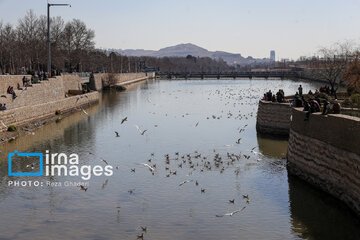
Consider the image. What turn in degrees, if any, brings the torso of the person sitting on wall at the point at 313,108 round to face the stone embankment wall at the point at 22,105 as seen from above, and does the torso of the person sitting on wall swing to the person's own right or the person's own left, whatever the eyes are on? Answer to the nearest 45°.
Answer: approximately 45° to the person's own right

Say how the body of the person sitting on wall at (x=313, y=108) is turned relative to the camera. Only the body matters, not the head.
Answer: to the viewer's left

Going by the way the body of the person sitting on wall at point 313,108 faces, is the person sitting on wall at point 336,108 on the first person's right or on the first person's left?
on the first person's left

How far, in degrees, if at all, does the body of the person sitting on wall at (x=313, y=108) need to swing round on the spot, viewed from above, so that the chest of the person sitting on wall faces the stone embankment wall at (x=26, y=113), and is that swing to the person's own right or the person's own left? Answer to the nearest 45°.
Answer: approximately 45° to the person's own right

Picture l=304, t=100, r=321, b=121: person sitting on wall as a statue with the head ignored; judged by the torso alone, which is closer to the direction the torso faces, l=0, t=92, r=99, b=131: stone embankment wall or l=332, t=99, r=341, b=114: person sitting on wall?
the stone embankment wall

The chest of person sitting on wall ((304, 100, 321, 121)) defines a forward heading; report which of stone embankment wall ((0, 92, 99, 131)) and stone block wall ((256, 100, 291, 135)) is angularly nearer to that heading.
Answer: the stone embankment wall
